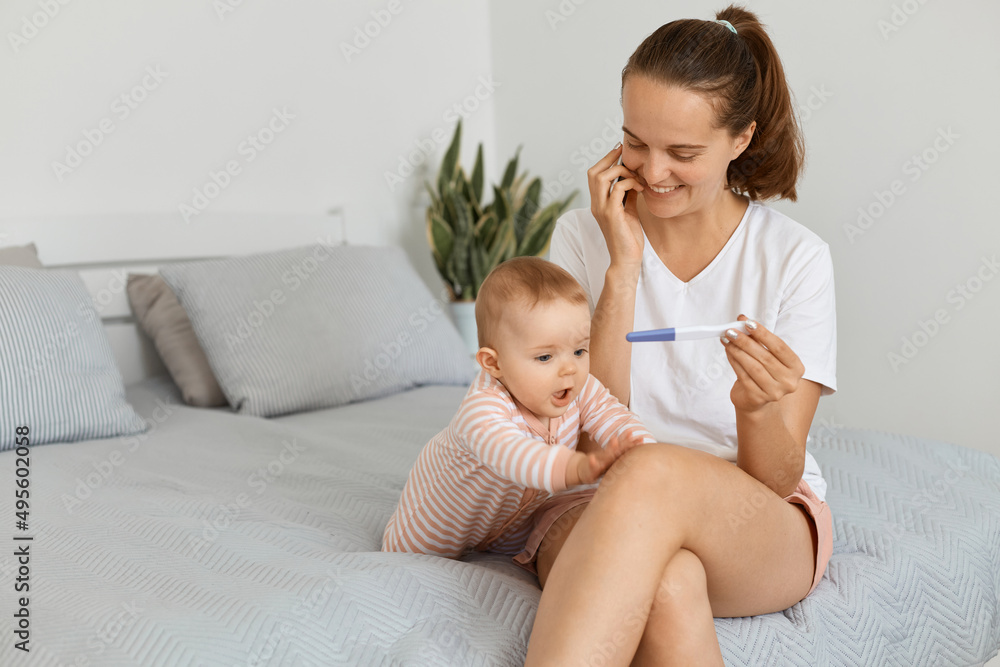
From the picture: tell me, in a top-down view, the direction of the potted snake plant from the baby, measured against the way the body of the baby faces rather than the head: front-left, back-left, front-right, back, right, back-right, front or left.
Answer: back-left

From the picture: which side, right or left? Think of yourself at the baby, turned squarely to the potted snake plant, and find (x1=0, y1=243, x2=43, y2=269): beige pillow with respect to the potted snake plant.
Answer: left

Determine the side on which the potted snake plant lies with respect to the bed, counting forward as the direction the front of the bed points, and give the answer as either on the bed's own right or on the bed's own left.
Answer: on the bed's own left

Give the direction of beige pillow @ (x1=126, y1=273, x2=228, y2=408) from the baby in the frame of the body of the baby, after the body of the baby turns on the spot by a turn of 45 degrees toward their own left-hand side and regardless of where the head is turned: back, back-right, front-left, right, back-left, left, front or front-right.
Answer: back-left

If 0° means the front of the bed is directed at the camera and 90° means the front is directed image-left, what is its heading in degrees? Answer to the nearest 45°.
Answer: approximately 315°

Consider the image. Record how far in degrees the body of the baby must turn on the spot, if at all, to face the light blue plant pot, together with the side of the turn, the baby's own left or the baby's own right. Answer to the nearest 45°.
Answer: approximately 135° to the baby's own left

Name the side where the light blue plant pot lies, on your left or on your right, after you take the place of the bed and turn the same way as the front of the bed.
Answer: on your left

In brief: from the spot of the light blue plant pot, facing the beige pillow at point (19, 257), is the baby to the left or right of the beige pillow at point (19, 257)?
left

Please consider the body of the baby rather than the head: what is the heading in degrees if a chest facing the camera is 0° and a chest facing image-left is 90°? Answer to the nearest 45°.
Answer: approximately 315°
